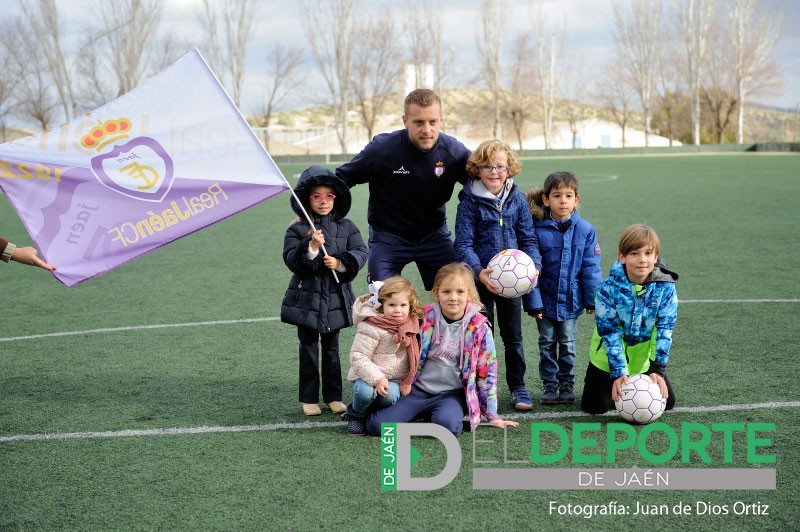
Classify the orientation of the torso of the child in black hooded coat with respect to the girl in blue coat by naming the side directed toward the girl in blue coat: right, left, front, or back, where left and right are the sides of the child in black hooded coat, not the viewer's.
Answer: left

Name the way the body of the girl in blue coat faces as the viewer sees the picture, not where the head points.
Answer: toward the camera

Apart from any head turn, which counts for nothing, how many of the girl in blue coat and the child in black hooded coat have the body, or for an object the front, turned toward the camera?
2

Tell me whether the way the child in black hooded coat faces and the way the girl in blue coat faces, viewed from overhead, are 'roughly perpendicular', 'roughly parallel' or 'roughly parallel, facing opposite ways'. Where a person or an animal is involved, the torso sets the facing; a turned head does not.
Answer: roughly parallel

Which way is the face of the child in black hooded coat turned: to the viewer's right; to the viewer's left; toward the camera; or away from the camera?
toward the camera

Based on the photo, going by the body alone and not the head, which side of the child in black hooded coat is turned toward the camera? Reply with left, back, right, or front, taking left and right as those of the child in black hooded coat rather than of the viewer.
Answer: front

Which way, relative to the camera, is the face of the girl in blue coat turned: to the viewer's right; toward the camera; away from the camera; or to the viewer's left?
toward the camera

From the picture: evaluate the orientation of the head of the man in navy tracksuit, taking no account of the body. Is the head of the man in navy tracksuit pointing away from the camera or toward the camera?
toward the camera

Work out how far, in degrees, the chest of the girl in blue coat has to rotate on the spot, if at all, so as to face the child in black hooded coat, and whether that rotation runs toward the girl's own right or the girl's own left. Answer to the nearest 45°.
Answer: approximately 90° to the girl's own right
